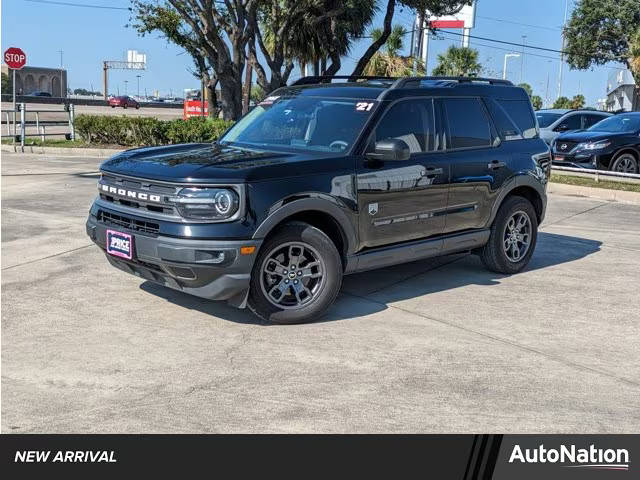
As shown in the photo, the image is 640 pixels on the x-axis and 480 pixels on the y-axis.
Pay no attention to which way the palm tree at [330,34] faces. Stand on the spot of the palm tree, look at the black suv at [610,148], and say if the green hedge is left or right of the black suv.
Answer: right

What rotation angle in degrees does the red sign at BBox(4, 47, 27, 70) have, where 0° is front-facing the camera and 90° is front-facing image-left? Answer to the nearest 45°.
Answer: approximately 0°

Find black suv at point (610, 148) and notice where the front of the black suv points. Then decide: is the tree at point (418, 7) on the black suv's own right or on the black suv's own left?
on the black suv's own right

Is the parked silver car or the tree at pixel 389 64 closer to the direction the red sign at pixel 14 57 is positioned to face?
the parked silver car

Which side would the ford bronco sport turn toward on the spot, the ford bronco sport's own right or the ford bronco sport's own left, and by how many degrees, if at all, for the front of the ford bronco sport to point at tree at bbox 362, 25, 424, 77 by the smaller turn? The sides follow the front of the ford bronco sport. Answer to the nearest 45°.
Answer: approximately 135° to the ford bronco sport's own right

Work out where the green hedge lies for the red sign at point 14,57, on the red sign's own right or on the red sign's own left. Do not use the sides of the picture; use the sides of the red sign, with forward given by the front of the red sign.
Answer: on the red sign's own left

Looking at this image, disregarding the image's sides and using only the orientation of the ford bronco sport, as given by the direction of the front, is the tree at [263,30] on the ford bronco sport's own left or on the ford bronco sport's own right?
on the ford bronco sport's own right
